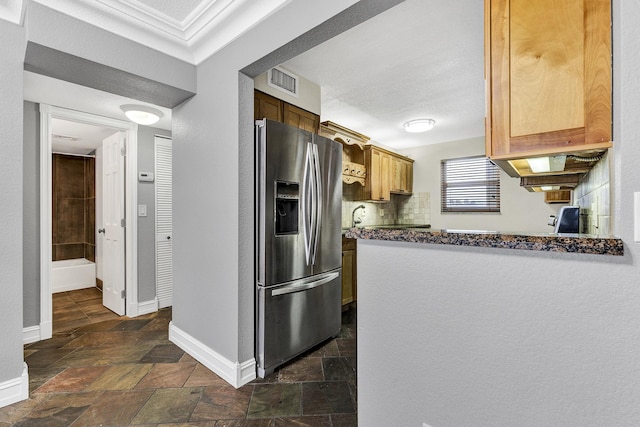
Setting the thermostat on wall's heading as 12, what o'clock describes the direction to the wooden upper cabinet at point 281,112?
The wooden upper cabinet is roughly at 11 o'clock from the thermostat on wall.

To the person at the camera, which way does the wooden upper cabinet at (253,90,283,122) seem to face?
facing the viewer and to the right of the viewer

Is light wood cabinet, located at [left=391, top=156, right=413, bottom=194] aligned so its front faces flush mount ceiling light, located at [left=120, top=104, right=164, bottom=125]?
no

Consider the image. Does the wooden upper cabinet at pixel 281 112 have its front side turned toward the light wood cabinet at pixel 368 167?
no

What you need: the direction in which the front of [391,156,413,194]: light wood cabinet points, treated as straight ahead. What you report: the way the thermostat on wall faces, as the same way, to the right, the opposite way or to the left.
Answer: the same way

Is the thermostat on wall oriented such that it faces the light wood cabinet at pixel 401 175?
no

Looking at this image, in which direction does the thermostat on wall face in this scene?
toward the camera

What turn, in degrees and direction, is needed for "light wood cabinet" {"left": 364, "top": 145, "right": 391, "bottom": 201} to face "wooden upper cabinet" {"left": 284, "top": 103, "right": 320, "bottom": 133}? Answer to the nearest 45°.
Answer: approximately 45° to its right

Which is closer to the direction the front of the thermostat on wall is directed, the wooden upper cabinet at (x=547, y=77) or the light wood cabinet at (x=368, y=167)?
the wooden upper cabinet

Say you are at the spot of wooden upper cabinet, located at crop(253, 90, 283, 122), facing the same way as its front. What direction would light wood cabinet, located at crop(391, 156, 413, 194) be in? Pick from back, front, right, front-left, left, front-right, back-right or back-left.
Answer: left

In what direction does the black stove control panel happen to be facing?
to the viewer's left

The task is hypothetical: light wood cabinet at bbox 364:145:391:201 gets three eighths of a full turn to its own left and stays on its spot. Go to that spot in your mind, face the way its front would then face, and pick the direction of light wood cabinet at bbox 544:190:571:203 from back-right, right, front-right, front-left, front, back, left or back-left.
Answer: right
